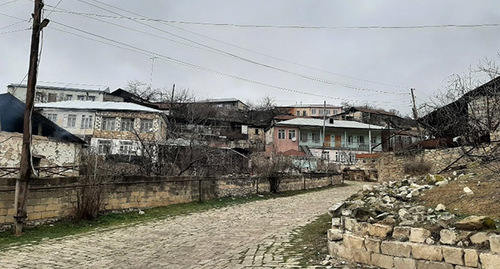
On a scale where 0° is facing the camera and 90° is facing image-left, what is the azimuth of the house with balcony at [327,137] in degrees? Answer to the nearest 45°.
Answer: approximately 0°

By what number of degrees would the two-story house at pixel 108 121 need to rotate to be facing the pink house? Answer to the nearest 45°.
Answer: approximately 90° to its left

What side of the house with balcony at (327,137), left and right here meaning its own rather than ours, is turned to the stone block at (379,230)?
front

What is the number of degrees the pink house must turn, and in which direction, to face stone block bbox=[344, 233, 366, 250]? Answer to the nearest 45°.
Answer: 0° — it already faces it

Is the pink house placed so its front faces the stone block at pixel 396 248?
yes

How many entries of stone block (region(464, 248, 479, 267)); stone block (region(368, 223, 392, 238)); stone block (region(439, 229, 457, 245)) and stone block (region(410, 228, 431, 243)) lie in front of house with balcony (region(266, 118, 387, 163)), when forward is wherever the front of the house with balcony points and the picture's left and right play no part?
4

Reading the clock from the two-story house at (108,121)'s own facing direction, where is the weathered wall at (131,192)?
The weathered wall is roughly at 12 o'clock from the two-story house.

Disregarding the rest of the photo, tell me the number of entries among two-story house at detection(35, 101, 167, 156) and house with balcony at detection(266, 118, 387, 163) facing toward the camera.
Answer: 2

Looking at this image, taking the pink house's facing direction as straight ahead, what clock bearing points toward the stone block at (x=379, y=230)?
The stone block is roughly at 12 o'clock from the pink house.

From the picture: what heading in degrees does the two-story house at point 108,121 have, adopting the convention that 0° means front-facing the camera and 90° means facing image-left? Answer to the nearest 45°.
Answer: approximately 0°

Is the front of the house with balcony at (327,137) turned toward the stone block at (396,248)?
yes
